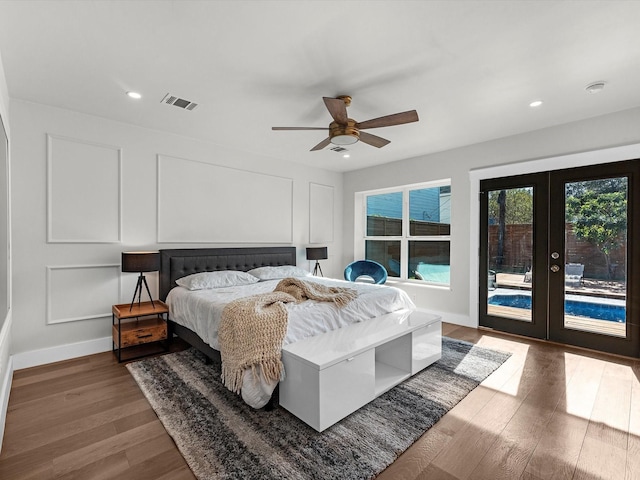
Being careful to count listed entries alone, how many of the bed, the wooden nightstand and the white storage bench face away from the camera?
0

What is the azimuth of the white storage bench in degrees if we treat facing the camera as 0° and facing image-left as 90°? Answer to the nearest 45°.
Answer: approximately 315°

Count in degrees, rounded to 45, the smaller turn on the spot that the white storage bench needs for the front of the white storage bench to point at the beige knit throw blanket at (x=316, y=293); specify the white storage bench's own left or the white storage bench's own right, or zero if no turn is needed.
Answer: approximately 180°

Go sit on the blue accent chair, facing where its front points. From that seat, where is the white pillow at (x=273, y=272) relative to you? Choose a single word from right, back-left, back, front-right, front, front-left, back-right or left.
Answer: front-right

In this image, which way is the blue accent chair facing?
toward the camera

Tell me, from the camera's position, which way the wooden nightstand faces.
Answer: facing the viewer and to the right of the viewer

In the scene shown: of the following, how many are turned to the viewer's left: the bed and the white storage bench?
0

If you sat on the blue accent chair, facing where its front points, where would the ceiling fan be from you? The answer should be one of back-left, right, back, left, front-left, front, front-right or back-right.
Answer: front
